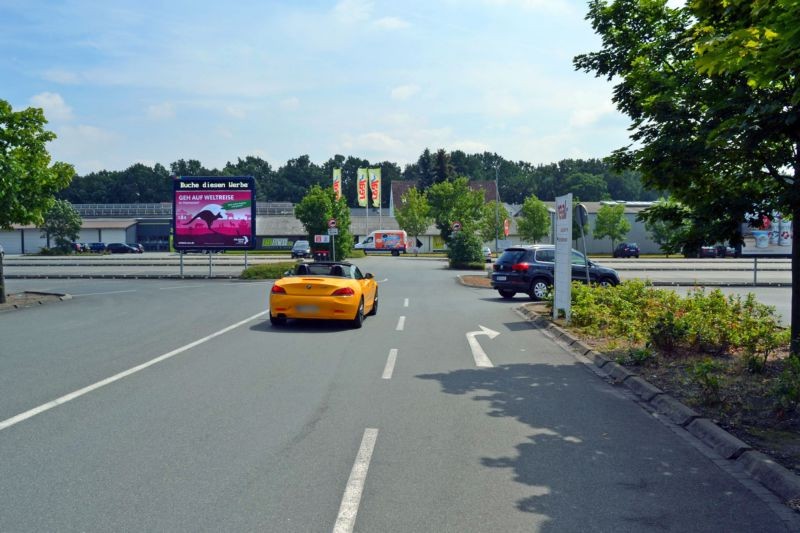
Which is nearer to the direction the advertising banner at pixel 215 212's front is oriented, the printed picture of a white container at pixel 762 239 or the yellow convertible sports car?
the yellow convertible sports car

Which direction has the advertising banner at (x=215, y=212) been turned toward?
toward the camera

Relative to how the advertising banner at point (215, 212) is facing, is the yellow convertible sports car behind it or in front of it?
in front

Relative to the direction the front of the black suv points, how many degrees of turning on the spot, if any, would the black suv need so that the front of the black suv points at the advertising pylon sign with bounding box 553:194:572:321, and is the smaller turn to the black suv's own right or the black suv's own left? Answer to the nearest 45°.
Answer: approximately 135° to the black suv's own right

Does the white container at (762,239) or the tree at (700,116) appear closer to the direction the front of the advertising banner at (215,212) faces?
the tree

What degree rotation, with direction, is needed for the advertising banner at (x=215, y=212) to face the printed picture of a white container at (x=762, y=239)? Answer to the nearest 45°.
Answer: approximately 90° to its left

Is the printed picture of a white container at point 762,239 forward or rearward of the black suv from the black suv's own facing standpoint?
forward

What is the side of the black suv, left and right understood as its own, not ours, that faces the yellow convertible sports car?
back

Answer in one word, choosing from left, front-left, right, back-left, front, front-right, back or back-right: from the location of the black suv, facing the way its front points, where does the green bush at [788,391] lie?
back-right

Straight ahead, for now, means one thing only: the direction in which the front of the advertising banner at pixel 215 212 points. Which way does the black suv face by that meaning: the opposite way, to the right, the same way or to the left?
to the left

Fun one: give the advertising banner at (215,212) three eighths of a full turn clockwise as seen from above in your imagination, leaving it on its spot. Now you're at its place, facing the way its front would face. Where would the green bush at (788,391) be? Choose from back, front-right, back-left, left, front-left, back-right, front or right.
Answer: back-left

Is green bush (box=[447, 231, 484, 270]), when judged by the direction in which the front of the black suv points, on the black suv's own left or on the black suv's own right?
on the black suv's own left

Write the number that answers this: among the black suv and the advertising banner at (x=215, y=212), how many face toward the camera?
1

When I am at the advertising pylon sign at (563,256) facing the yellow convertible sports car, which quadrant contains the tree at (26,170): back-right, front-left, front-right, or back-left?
front-right

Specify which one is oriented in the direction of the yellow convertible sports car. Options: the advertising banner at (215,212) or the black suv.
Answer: the advertising banner

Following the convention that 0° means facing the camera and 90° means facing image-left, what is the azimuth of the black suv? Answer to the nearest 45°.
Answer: approximately 225°
